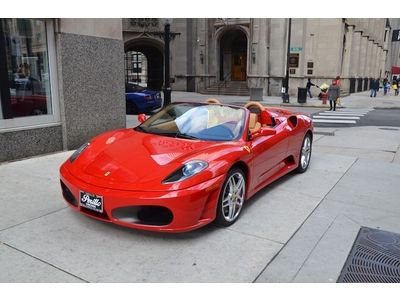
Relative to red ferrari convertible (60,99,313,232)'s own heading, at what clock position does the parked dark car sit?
The parked dark car is roughly at 4 o'clock from the red ferrari convertible.

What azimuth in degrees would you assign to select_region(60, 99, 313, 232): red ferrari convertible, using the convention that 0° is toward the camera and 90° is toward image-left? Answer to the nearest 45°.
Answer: approximately 45°

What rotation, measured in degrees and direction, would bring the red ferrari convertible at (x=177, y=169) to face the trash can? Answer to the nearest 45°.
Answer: approximately 135° to its right

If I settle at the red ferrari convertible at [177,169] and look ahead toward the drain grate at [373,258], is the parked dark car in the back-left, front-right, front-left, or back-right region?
back-left
